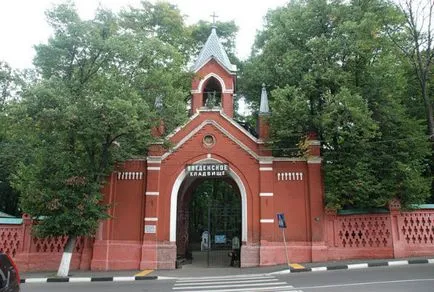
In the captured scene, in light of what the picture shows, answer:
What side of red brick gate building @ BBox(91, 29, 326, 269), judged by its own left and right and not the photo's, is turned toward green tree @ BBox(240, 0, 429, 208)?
left

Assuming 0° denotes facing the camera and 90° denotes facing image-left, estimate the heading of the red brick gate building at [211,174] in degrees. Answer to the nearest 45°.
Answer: approximately 0°

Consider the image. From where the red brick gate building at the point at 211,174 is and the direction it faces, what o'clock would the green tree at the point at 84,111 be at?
The green tree is roughly at 2 o'clock from the red brick gate building.
